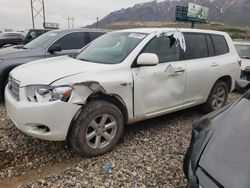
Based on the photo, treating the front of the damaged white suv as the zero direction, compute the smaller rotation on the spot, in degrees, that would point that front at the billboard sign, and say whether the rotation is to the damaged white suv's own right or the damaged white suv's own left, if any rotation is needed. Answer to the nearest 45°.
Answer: approximately 135° to the damaged white suv's own right

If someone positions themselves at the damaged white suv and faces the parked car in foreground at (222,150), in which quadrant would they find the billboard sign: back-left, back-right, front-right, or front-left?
back-left

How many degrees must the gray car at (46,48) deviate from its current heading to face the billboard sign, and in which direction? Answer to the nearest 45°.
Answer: approximately 180°

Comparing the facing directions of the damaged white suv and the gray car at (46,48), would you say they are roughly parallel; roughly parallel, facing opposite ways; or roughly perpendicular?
roughly parallel

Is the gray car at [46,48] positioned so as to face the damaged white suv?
no

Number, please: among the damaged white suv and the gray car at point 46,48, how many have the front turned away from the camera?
0

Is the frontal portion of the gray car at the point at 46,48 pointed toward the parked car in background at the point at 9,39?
no

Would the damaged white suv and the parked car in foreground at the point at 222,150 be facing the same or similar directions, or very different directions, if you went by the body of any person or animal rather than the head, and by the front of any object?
same or similar directions

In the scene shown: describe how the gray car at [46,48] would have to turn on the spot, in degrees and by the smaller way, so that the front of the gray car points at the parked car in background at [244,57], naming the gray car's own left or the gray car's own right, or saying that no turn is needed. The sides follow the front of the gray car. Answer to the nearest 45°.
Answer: approximately 135° to the gray car's own left

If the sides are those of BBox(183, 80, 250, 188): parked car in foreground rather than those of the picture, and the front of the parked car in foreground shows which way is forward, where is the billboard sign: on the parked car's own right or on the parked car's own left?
on the parked car's own right

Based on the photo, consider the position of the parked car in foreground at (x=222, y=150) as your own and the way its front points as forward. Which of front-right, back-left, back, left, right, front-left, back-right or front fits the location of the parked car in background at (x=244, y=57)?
back-right

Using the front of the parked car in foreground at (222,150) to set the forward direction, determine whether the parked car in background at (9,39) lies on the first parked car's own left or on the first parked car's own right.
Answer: on the first parked car's own right

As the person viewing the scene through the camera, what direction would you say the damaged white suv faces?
facing the viewer and to the left of the viewer
